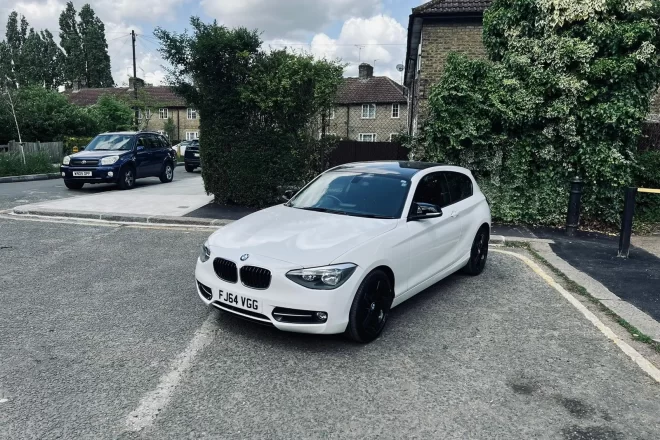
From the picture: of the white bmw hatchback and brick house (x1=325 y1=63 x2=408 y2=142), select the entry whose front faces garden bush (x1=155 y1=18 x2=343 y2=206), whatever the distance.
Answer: the brick house

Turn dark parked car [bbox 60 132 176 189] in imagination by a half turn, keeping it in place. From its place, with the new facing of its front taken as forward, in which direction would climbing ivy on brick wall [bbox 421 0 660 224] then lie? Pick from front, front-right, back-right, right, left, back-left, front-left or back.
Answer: right

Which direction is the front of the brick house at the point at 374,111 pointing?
toward the camera

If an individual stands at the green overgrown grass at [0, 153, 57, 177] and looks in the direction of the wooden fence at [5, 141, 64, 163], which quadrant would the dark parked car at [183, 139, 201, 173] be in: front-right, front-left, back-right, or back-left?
front-right

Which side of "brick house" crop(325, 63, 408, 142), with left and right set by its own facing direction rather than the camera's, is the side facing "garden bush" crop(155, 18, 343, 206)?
front

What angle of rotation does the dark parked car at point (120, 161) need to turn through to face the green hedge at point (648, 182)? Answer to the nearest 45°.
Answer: approximately 90° to its left

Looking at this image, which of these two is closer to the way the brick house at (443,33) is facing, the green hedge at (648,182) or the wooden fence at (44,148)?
the wooden fence

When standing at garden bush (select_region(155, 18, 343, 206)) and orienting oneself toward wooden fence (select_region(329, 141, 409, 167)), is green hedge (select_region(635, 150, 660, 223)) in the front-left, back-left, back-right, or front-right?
front-right

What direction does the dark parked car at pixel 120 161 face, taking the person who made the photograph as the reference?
facing the viewer and to the left of the viewer

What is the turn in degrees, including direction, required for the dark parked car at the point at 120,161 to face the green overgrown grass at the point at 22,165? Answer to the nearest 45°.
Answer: approximately 90° to its right

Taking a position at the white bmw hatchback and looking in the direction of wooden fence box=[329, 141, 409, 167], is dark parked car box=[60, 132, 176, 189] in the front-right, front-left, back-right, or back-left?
front-left
